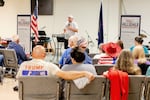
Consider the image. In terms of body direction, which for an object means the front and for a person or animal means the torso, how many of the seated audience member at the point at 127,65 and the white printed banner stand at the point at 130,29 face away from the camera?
1

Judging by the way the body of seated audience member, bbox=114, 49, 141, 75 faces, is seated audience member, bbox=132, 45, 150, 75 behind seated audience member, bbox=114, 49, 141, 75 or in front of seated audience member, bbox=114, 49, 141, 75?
in front

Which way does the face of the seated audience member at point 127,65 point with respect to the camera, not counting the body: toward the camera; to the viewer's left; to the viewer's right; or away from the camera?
away from the camera

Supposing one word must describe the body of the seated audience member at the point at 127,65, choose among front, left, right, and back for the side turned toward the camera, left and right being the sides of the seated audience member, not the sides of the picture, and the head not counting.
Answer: back

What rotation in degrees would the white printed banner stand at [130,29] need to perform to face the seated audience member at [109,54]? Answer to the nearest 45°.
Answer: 0° — it already faces them

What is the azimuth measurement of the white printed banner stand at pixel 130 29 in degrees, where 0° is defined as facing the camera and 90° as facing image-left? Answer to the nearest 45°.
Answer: approximately 0°

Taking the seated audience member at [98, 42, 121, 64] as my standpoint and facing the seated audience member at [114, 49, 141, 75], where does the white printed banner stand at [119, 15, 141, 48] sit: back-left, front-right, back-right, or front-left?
back-left

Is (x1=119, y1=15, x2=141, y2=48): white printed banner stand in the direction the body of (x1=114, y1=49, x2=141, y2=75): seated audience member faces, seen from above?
yes

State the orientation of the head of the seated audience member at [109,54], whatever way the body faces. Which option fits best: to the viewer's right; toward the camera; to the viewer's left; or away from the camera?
away from the camera
